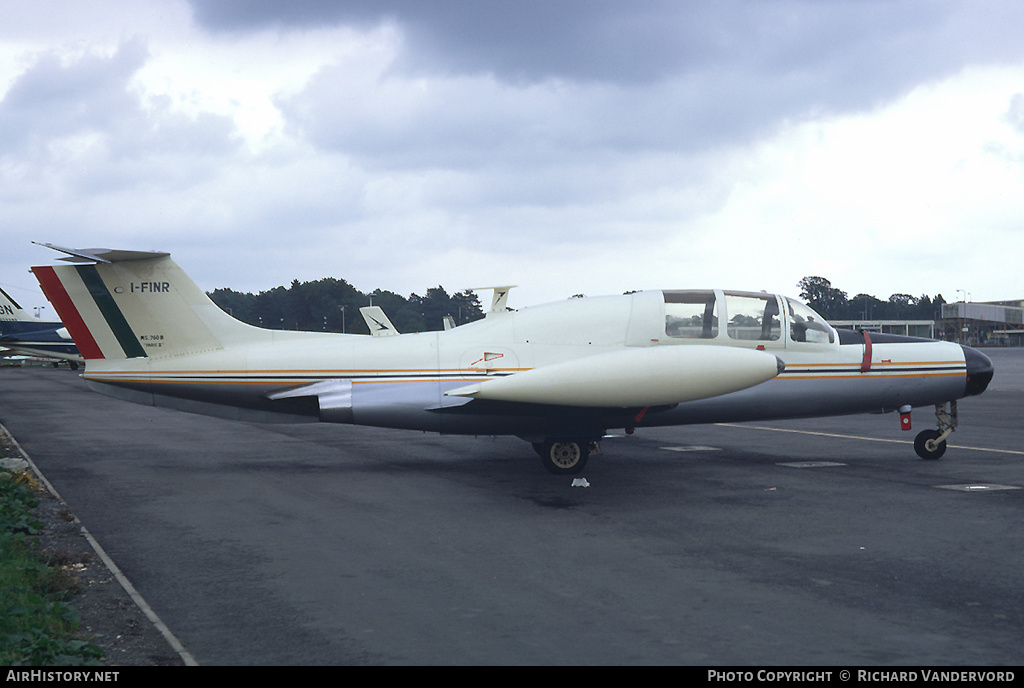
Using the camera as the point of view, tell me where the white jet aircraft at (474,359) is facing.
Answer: facing to the right of the viewer
